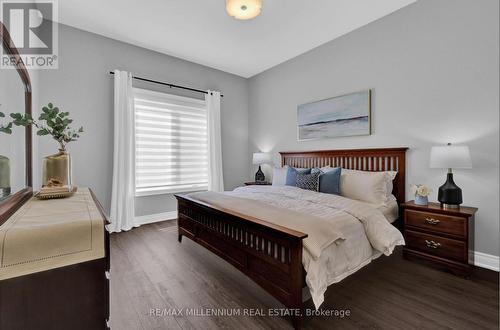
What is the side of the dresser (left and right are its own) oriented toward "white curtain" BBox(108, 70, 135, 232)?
left

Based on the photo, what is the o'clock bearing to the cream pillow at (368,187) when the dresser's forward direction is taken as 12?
The cream pillow is roughly at 12 o'clock from the dresser.

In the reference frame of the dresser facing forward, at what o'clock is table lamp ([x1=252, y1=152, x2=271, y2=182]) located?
The table lamp is roughly at 11 o'clock from the dresser.

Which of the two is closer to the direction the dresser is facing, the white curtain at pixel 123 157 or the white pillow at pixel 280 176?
the white pillow

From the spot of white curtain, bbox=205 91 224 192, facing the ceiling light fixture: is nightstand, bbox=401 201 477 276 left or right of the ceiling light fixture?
left

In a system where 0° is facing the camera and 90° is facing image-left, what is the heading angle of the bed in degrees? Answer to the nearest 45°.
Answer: approximately 45°

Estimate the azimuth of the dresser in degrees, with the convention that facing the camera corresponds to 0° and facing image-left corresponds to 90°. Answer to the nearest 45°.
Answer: approximately 270°

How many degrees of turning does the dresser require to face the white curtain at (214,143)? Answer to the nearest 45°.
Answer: approximately 45° to its left

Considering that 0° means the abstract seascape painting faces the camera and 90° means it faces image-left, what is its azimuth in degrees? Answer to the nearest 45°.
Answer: approximately 45°

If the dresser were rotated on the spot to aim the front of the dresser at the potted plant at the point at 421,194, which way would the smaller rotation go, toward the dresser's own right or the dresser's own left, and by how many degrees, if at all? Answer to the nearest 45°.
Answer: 0° — it already faces it
